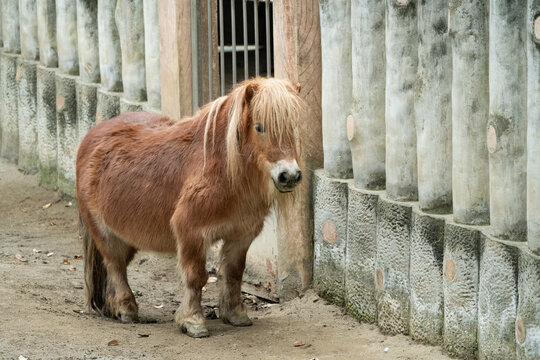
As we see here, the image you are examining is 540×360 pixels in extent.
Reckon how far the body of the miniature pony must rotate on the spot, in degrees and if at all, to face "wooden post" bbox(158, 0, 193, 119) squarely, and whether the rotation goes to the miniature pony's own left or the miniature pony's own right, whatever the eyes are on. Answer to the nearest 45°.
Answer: approximately 135° to the miniature pony's own left

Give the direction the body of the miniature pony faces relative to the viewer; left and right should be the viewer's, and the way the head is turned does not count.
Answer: facing the viewer and to the right of the viewer

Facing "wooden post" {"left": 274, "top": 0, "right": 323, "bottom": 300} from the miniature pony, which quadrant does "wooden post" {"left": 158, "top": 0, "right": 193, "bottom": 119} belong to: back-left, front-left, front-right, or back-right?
front-left

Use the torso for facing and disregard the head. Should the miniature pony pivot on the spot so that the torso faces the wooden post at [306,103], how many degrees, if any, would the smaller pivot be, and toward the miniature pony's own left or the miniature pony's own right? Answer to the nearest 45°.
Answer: approximately 90° to the miniature pony's own left
